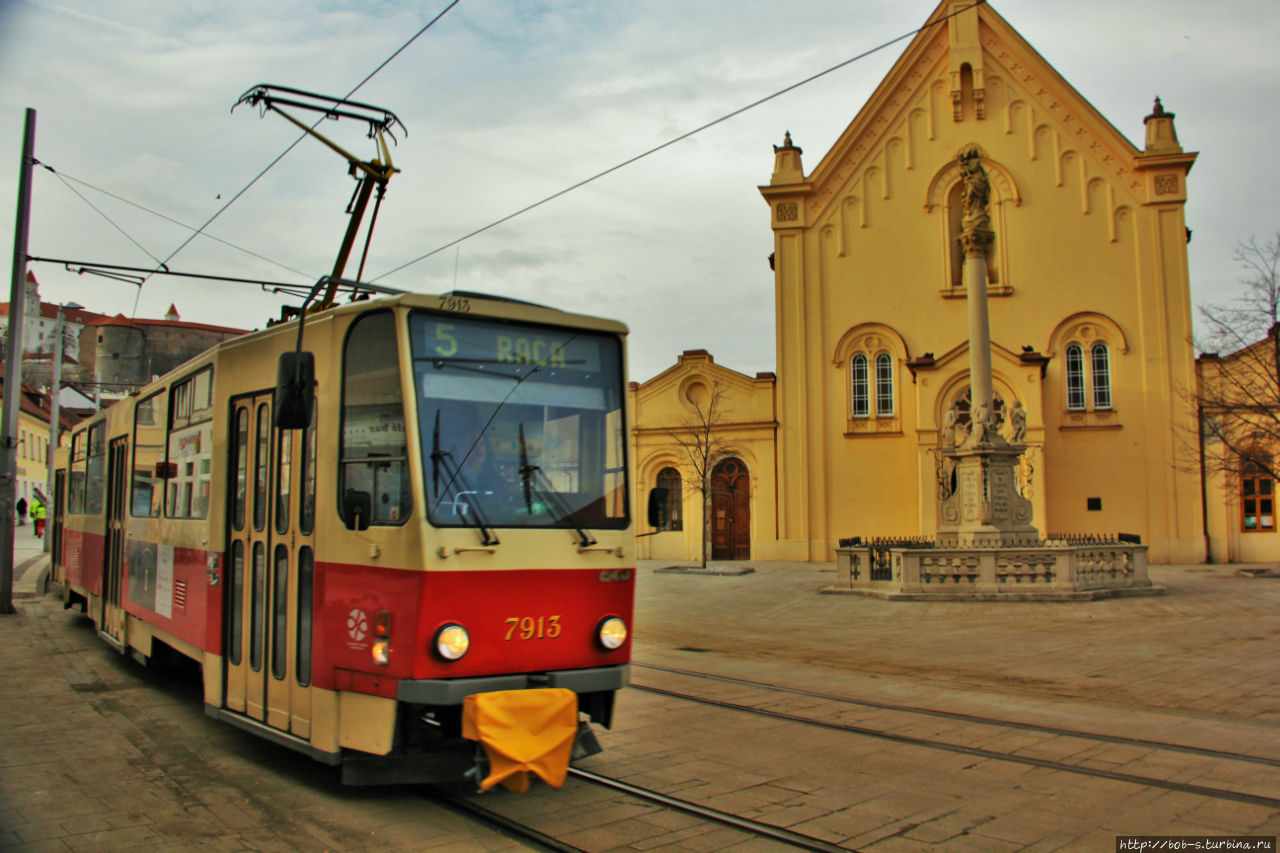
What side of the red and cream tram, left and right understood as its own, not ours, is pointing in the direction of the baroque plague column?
left

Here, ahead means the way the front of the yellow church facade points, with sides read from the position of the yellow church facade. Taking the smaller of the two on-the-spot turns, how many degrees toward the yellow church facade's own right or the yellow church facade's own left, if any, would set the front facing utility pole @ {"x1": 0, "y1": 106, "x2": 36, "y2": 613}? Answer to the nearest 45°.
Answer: approximately 45° to the yellow church facade's own right

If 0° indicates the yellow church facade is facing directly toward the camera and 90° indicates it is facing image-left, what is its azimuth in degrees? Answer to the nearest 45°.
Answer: approximately 0°

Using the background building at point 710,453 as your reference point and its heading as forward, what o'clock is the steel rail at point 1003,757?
The steel rail is roughly at 12 o'clock from the background building.

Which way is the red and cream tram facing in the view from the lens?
facing the viewer and to the right of the viewer

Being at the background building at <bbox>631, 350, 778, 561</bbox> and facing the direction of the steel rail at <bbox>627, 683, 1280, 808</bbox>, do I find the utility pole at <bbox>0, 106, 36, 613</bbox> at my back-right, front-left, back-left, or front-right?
front-right

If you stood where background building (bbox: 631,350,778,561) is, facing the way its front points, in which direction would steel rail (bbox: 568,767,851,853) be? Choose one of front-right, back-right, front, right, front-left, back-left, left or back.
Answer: front

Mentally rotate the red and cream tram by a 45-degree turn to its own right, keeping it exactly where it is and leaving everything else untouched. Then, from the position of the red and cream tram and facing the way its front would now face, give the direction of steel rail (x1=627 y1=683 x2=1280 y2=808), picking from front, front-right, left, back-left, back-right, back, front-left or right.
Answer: left

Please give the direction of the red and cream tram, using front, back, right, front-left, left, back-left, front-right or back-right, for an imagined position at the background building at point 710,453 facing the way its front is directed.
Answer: front

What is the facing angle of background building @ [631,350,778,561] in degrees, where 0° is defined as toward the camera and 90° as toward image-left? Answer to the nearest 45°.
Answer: approximately 0°

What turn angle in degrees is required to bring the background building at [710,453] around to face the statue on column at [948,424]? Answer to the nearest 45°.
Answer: approximately 45° to its left

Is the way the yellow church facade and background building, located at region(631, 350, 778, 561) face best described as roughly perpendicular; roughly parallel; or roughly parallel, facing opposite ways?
roughly parallel

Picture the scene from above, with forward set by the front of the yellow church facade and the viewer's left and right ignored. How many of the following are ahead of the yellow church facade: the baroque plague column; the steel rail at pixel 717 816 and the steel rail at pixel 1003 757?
3

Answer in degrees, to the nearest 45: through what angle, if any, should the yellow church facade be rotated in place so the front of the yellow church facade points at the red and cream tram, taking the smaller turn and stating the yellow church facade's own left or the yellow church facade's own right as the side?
0° — it already faces it

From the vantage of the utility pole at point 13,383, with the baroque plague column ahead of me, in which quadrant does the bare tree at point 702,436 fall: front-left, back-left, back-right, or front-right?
front-left
